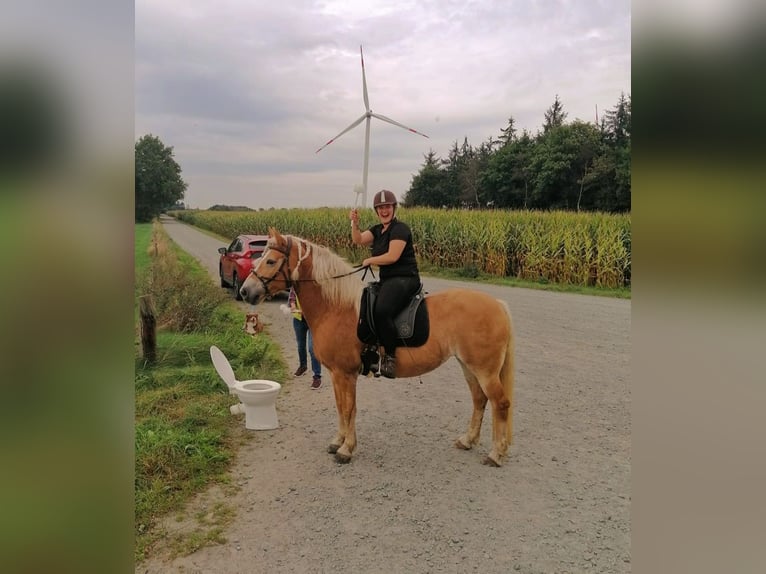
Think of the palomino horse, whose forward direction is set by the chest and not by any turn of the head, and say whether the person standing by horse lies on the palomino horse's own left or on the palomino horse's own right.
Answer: on the palomino horse's own right

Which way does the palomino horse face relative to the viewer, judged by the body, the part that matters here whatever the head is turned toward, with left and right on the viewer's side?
facing to the left of the viewer

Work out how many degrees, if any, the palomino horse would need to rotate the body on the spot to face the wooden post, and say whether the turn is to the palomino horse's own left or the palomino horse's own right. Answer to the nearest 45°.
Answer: approximately 45° to the palomino horse's own right

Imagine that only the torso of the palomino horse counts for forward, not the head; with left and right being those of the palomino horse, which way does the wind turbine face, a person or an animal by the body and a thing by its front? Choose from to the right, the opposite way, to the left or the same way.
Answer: to the left
